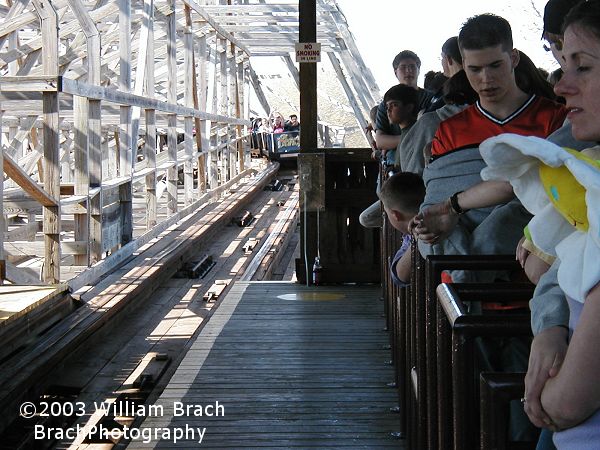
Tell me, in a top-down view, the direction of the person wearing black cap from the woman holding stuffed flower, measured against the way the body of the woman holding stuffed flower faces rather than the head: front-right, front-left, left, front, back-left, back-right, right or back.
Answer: right

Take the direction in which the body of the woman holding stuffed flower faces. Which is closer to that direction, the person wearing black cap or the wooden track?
the wooden track

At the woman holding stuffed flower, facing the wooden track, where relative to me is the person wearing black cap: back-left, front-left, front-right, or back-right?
front-right

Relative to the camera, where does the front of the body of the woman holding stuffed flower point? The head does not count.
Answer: to the viewer's left

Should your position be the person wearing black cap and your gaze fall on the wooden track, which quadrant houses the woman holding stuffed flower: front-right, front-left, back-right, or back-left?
back-left

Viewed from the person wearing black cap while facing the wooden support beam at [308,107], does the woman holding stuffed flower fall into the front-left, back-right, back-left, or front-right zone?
back-left

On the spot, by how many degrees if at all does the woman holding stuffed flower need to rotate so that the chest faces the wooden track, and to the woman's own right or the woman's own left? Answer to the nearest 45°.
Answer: approximately 45° to the woman's own right

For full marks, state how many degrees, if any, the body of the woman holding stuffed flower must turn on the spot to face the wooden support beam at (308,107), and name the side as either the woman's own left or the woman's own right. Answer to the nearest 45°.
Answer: approximately 90° to the woman's own right

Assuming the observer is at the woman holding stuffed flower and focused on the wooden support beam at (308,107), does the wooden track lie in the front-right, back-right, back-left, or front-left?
front-left
